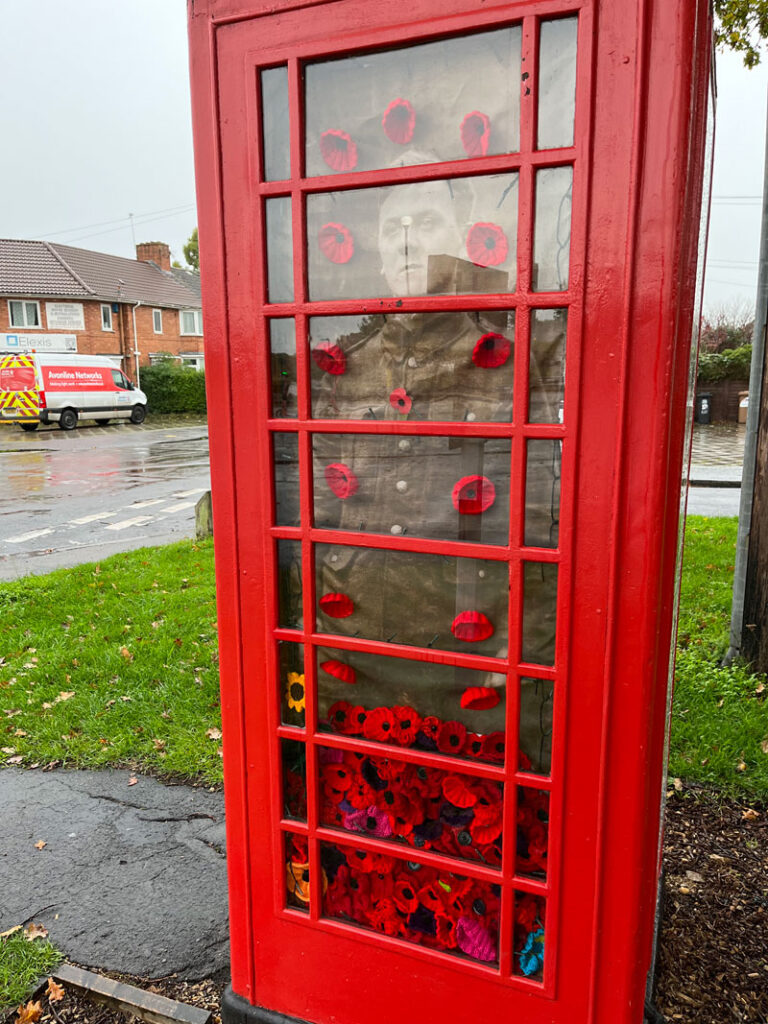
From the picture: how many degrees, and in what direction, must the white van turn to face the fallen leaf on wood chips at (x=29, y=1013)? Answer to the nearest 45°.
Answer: approximately 135° to its right

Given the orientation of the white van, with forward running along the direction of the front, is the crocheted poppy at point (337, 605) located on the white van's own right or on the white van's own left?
on the white van's own right

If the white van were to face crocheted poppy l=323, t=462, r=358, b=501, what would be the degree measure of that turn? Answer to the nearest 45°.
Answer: approximately 135° to its right

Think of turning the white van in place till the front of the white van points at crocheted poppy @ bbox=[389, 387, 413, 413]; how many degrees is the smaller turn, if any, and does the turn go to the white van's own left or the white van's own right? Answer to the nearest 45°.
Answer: approximately 135° to the white van's own right

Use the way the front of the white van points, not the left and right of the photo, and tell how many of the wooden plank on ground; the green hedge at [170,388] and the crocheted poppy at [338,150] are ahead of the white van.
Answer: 1

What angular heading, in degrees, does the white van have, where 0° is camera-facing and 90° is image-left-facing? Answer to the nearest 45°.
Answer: approximately 225°

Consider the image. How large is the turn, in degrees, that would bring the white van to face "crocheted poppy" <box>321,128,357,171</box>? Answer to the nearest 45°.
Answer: approximately 135° to its right

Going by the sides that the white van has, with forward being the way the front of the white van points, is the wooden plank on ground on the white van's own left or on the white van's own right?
on the white van's own right

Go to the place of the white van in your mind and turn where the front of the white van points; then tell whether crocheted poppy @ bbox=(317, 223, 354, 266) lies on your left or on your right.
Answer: on your right

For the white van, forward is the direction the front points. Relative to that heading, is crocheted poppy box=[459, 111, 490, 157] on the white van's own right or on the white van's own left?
on the white van's own right
